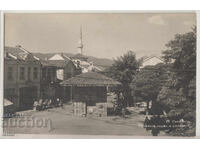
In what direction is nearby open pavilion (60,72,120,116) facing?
toward the camera

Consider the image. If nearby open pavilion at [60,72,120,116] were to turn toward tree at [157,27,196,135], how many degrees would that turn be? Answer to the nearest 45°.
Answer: approximately 90° to its left
